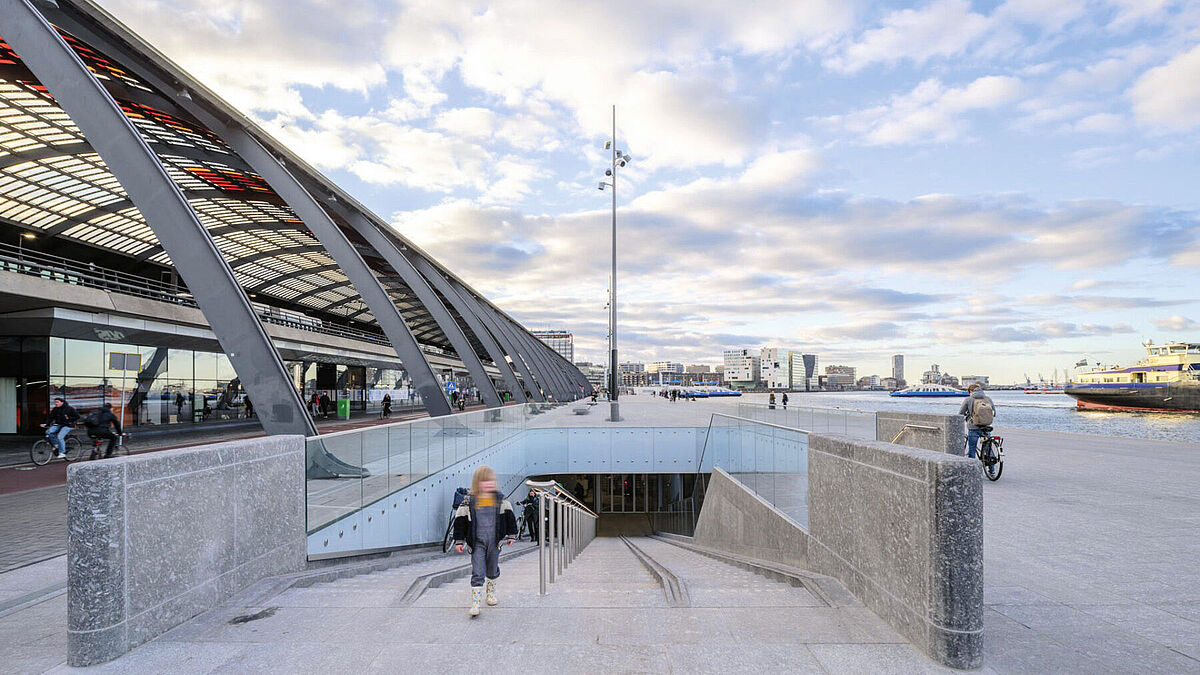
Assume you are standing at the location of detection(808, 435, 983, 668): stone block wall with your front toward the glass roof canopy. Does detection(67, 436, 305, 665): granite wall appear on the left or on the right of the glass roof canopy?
left

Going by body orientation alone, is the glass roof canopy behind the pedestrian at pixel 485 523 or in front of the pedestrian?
behind

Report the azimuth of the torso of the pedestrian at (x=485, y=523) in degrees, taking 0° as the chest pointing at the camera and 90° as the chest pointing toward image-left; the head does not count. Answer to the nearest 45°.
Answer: approximately 0°

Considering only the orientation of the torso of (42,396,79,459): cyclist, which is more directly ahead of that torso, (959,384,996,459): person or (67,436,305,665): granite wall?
the granite wall
